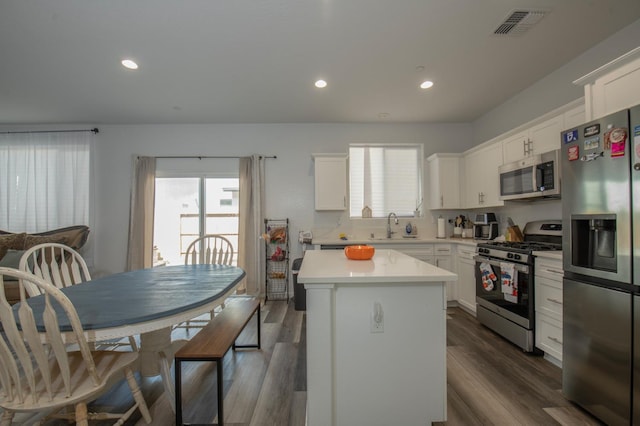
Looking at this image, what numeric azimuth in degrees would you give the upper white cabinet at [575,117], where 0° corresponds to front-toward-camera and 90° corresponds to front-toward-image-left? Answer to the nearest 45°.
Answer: approximately 45°

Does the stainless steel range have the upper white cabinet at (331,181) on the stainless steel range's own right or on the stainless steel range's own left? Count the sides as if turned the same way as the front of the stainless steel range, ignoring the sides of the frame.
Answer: on the stainless steel range's own right

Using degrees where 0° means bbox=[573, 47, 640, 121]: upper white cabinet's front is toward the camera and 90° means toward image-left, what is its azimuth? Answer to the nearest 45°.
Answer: approximately 45°

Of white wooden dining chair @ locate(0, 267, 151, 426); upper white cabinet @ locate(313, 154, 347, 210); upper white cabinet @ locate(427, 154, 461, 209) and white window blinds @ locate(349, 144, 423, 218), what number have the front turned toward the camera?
3

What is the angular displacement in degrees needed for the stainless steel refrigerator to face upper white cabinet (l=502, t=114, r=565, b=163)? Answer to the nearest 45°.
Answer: approximately 135° to its right
